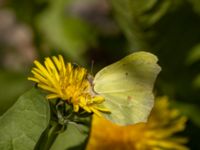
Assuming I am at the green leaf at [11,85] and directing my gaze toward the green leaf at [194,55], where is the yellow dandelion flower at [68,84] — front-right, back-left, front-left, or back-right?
front-right

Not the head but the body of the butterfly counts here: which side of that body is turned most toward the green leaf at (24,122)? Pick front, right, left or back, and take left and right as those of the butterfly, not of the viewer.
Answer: front

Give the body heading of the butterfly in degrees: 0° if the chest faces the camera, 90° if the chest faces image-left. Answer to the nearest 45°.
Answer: approximately 90°
